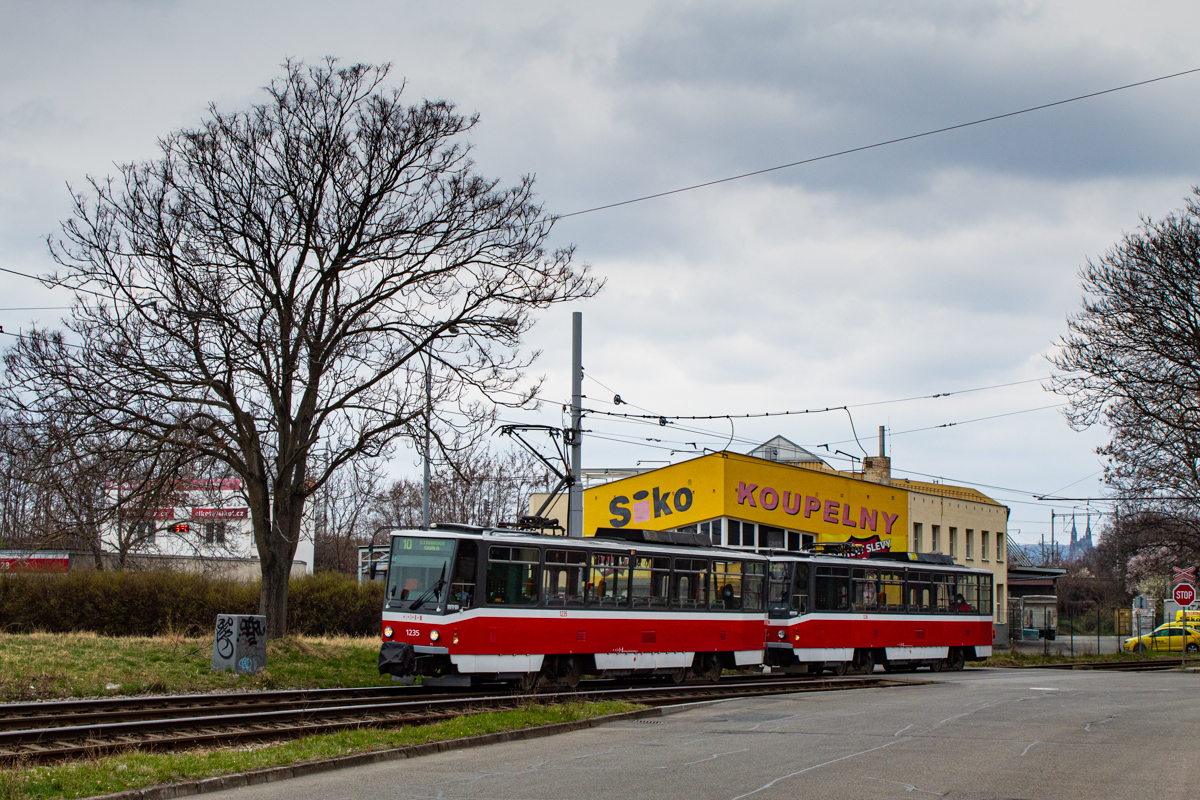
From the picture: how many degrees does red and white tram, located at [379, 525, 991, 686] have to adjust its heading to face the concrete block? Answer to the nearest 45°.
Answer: approximately 45° to its right

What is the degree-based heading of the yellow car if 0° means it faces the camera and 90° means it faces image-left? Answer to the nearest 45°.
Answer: approximately 90°

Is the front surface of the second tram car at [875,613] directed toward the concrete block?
yes

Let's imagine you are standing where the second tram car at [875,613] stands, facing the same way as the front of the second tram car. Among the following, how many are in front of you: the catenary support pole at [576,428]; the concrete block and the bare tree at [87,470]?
3

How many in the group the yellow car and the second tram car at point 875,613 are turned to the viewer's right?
0

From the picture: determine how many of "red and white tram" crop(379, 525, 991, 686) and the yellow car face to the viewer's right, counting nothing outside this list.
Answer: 0

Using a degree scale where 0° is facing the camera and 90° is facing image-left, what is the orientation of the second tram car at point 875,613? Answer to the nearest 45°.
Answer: approximately 45°

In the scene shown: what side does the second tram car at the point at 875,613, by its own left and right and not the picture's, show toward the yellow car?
back
